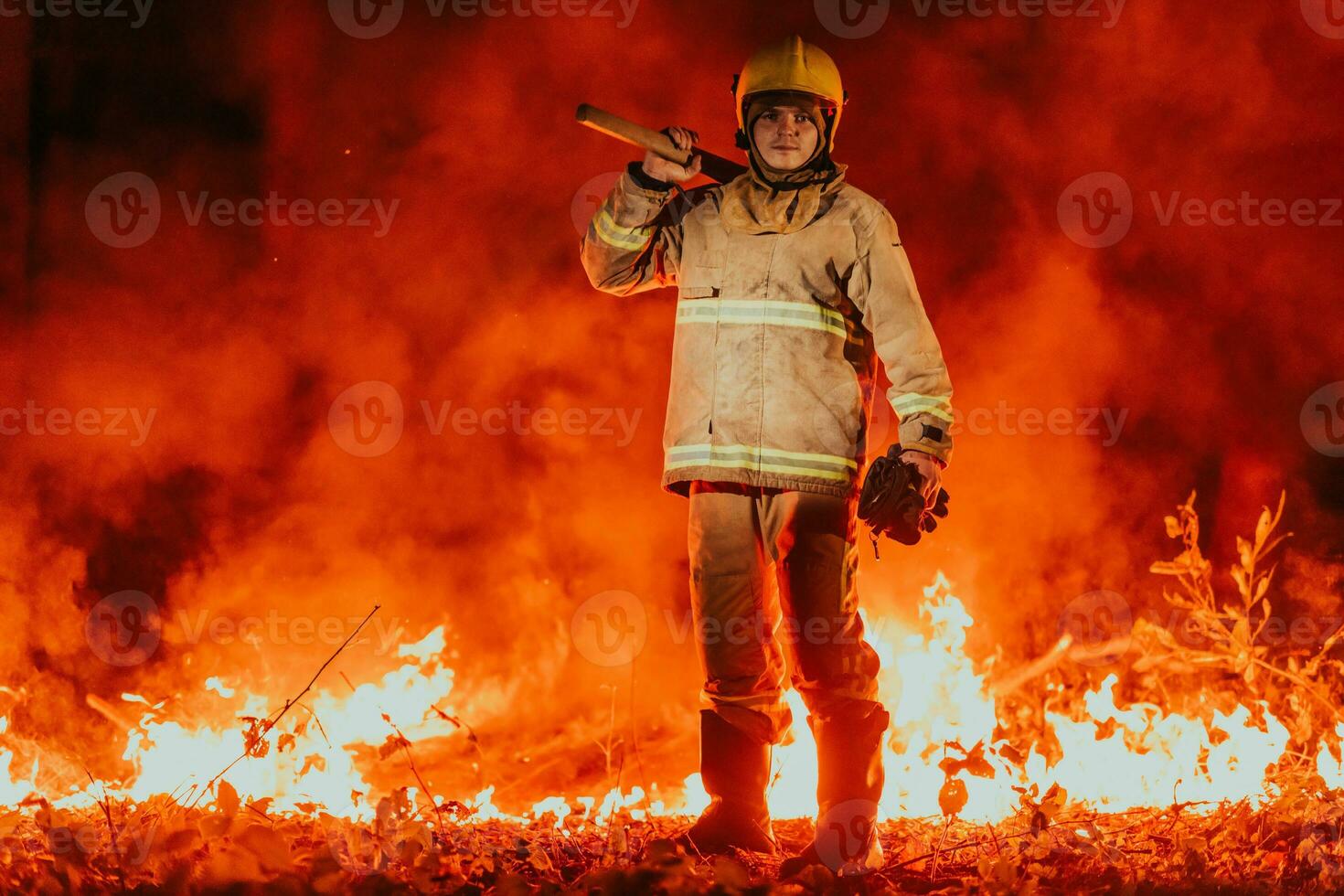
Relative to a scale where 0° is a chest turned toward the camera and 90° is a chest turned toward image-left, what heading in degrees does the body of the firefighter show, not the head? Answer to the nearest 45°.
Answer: approximately 0°
